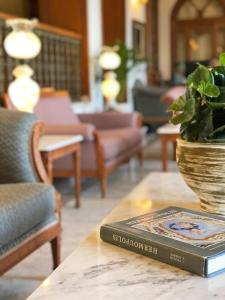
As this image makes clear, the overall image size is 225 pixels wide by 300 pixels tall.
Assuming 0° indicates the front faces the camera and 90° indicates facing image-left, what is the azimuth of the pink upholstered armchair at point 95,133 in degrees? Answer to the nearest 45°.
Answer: approximately 315°

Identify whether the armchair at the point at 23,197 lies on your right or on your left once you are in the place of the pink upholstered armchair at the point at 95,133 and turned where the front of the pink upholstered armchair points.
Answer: on your right

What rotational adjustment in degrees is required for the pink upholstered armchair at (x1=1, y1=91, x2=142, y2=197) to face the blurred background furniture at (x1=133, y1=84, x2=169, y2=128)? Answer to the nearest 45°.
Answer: approximately 135° to its left

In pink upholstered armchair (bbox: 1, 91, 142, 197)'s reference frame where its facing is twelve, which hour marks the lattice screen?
The lattice screen is roughly at 7 o'clock from the pink upholstered armchair.

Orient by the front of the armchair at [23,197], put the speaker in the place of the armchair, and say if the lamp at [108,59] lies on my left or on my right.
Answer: on my left

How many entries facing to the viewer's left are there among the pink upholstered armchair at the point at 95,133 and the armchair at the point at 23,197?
0

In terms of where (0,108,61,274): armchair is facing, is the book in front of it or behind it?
in front

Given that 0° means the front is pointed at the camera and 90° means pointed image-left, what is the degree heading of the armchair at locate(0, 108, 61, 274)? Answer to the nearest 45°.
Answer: approximately 315°
